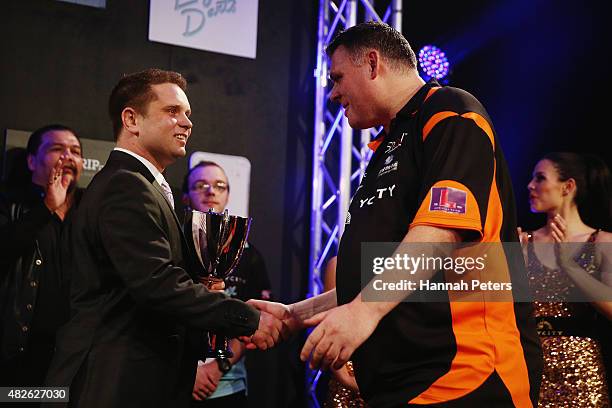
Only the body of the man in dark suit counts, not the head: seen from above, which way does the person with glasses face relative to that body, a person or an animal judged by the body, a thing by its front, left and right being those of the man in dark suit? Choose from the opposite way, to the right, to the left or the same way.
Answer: to the right

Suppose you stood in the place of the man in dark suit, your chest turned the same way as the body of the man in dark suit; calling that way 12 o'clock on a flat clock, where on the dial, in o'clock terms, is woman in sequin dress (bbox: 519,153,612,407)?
The woman in sequin dress is roughly at 11 o'clock from the man in dark suit.

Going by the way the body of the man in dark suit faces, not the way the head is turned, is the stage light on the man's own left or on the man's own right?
on the man's own left

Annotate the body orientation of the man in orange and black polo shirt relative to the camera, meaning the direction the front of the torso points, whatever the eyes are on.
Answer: to the viewer's left

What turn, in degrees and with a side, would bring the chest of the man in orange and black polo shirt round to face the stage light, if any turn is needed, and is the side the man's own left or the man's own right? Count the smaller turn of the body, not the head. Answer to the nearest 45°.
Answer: approximately 90° to the man's own right

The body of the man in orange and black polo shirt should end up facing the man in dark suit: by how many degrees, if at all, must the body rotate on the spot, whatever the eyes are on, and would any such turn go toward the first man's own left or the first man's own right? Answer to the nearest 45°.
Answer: approximately 45° to the first man's own right

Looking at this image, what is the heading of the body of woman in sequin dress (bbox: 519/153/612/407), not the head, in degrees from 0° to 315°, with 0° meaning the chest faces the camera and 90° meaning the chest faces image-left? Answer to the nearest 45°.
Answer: approximately 45°

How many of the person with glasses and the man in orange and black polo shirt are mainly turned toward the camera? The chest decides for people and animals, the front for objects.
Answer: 1

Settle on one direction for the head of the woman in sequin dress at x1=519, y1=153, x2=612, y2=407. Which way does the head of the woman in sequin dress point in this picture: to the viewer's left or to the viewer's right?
to the viewer's left

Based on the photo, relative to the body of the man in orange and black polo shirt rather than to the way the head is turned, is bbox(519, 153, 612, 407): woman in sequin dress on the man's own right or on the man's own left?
on the man's own right

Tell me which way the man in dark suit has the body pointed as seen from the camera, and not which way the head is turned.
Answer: to the viewer's right
